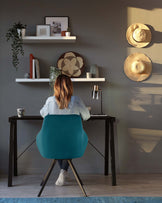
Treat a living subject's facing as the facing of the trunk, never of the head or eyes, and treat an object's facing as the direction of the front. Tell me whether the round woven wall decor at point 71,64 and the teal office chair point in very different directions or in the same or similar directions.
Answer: very different directions

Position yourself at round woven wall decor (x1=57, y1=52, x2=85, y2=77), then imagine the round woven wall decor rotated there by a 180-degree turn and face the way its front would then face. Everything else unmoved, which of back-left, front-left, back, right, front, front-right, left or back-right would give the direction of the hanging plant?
left

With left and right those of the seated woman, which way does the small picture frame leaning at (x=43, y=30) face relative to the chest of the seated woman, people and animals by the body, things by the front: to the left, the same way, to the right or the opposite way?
the opposite way

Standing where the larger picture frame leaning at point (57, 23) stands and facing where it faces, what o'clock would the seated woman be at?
The seated woman is roughly at 12 o'clock from the larger picture frame leaning.

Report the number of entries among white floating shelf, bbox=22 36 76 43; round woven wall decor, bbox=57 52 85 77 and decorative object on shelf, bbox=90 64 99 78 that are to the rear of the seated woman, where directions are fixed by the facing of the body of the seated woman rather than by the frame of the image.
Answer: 0

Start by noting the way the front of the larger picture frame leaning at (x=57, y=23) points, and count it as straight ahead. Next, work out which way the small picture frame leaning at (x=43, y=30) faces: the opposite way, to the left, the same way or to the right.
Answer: the same way

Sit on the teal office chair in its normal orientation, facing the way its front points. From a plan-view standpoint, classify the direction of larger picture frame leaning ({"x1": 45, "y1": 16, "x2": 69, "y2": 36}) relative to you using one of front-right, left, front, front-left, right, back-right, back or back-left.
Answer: front

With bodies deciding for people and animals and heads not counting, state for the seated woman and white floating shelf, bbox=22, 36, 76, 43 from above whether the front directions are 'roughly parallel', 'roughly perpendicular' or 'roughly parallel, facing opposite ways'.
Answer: roughly parallel, facing opposite ways

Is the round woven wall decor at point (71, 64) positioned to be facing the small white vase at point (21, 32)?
no

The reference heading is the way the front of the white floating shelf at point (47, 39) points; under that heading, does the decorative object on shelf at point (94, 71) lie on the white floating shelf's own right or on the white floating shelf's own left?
on the white floating shelf's own left

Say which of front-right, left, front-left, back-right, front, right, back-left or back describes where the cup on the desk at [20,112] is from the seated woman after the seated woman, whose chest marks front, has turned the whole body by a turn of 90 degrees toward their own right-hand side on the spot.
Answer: back-left

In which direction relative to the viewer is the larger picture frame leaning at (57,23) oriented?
toward the camera

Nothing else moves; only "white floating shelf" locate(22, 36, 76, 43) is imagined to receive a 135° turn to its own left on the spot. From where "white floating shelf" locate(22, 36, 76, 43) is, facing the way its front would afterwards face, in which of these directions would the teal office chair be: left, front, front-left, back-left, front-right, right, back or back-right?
back-right

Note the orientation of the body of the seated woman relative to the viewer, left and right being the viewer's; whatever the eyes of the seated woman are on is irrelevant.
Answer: facing away from the viewer

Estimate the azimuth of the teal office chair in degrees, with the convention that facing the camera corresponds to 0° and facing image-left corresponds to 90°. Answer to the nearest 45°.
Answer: approximately 180°

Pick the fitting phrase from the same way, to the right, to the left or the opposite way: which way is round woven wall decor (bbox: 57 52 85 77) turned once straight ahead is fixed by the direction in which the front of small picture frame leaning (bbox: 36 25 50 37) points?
the same way

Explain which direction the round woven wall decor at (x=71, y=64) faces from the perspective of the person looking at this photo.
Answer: facing the viewer

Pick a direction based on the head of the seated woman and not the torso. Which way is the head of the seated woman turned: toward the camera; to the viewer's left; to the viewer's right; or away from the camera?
away from the camera

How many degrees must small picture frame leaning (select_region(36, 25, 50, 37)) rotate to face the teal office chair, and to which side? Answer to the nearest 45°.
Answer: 0° — it already faces it
